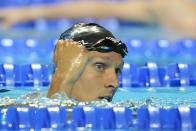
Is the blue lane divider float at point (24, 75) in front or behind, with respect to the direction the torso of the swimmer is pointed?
behind

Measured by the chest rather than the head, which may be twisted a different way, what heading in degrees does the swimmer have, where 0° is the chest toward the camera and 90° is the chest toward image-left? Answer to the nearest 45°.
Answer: approximately 315°
